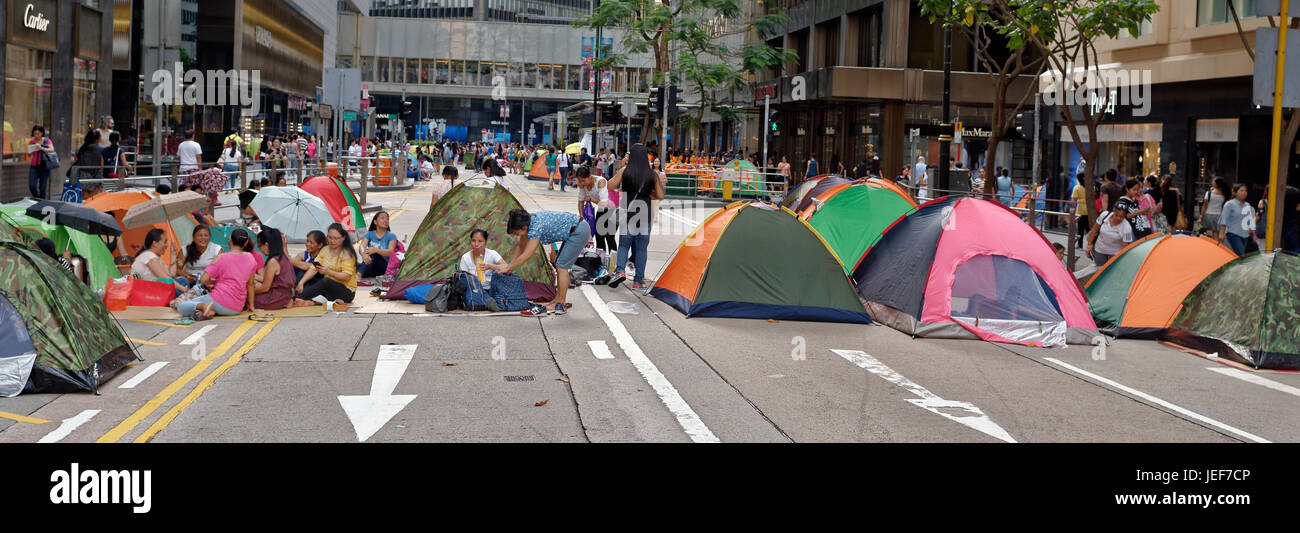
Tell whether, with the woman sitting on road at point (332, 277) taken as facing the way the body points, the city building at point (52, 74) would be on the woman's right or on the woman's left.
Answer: on the woman's right

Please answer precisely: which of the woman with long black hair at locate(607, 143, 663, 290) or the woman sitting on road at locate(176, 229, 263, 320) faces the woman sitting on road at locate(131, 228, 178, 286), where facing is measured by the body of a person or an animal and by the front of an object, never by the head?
the woman sitting on road at locate(176, 229, 263, 320)

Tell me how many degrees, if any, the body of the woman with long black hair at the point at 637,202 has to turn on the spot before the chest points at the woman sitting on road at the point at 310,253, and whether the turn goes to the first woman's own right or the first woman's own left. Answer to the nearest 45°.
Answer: approximately 135° to the first woman's own left

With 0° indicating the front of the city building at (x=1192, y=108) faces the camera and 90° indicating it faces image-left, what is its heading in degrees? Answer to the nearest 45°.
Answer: approximately 45°

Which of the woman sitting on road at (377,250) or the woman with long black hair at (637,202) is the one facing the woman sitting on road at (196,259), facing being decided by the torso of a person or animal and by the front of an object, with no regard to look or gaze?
the woman sitting on road at (377,250)

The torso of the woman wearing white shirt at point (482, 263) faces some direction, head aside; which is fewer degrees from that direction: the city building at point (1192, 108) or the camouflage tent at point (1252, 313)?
the camouflage tent

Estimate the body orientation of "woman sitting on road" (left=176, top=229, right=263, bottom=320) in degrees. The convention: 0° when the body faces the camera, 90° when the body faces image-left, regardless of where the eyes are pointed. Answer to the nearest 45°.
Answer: approximately 135°

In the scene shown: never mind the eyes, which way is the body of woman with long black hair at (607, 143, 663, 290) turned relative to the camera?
away from the camera

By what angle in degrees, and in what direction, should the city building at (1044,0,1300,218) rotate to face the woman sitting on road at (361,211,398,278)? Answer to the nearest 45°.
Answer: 0° — it already faces them

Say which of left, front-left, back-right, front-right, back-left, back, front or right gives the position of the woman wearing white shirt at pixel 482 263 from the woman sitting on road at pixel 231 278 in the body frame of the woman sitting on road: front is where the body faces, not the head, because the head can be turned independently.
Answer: back-right
